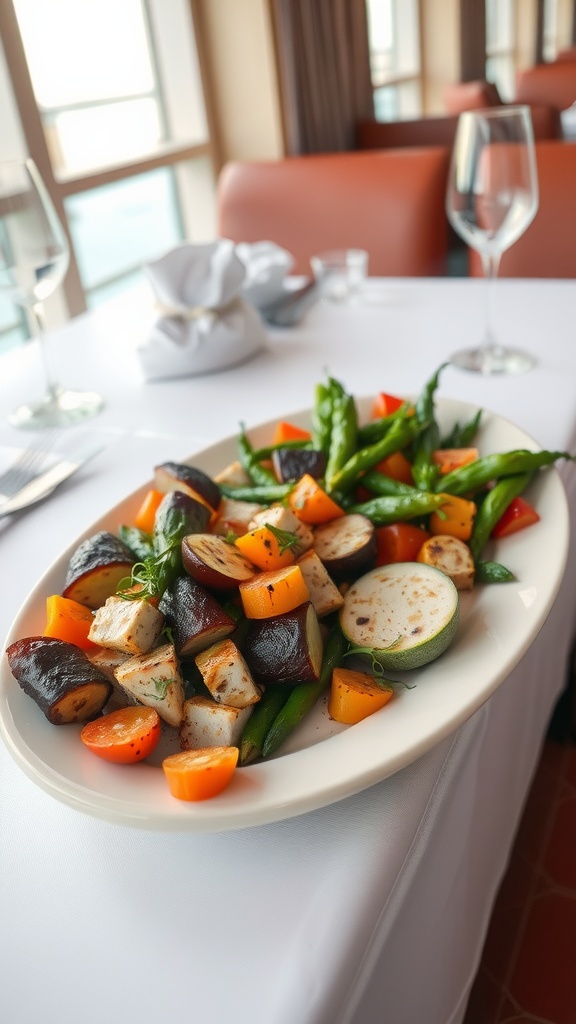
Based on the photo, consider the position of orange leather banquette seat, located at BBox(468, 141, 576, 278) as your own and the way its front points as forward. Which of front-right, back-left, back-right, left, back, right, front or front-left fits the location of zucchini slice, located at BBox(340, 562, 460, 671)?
front

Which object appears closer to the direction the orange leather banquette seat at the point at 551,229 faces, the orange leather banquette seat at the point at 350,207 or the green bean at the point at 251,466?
the green bean

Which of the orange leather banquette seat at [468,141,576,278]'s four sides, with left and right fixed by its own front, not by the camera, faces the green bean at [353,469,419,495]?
front

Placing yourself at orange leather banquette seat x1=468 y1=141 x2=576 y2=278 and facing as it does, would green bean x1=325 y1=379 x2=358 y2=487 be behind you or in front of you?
in front

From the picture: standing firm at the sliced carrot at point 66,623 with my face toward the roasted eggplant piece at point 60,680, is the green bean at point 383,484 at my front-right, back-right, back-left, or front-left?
back-left

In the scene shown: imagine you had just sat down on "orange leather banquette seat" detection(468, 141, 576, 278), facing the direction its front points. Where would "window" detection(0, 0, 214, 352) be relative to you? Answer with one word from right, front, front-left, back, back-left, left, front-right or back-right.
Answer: front-right

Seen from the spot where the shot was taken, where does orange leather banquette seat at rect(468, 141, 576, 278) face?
facing the viewer

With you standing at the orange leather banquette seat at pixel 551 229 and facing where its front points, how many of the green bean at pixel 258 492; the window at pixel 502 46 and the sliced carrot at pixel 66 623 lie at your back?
1

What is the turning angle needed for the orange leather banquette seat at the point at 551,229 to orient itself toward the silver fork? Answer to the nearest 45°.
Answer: approximately 45° to its right

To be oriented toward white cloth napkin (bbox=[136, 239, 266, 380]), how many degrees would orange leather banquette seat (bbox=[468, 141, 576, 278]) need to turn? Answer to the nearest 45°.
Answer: approximately 45° to its right

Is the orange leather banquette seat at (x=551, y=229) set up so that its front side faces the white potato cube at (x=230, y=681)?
yes

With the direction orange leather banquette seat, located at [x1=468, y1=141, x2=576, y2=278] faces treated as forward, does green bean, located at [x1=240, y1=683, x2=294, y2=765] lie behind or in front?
in front

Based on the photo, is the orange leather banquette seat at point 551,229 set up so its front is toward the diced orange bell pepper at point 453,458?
yes

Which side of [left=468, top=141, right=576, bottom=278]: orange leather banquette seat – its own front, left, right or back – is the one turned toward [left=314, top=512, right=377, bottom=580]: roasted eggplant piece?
front

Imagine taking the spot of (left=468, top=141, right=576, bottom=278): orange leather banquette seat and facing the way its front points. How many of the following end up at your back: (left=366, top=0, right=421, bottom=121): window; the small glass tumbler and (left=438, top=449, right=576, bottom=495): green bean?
1

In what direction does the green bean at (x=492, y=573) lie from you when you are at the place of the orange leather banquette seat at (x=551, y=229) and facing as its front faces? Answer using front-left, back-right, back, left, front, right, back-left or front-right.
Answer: front

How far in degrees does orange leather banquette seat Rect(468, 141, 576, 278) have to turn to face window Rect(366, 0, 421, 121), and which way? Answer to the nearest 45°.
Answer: approximately 180°

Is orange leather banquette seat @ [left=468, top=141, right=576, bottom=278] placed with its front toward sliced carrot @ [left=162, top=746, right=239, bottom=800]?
yes

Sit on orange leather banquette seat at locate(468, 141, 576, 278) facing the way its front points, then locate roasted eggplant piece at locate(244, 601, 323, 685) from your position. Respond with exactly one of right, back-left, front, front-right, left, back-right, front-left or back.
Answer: front

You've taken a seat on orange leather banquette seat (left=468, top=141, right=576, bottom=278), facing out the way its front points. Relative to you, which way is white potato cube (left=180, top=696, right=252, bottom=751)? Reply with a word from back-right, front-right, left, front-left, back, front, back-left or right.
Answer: front

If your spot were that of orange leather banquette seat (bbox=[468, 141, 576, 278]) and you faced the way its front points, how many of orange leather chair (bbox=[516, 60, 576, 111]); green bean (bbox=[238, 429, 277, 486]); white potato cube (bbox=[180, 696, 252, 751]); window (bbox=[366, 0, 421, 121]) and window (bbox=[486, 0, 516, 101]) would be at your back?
3
